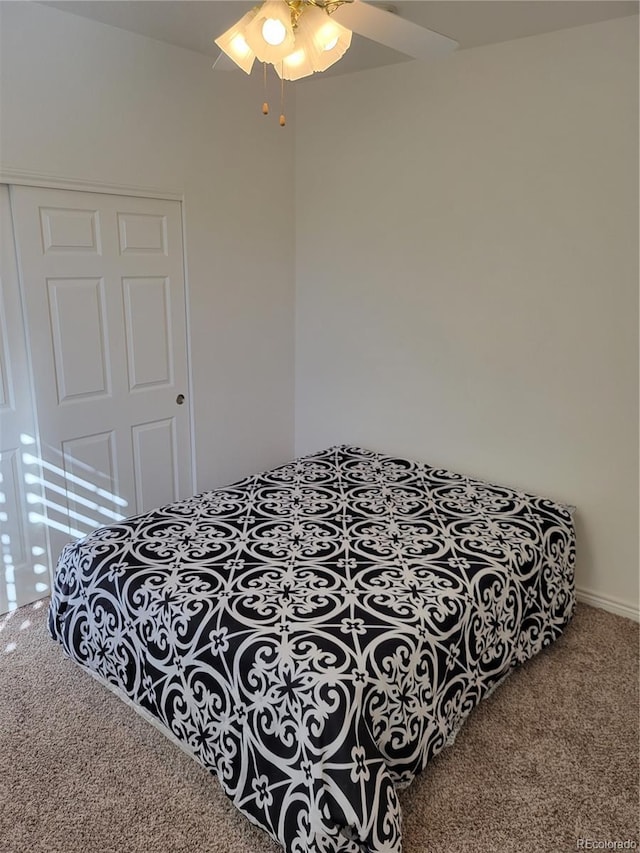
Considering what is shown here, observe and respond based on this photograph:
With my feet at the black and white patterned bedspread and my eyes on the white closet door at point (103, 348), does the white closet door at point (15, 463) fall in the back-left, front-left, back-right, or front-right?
front-left

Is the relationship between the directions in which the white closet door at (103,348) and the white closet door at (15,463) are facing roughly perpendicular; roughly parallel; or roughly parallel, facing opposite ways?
roughly parallel

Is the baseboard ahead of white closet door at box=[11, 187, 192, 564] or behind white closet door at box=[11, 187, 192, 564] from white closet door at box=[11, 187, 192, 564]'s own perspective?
ahead

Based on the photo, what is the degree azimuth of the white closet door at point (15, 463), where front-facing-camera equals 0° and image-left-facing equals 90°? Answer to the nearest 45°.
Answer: approximately 315°

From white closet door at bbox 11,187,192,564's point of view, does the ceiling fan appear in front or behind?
in front

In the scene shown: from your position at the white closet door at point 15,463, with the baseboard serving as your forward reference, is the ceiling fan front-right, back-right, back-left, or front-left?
front-right

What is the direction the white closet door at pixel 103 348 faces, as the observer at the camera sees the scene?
facing the viewer and to the right of the viewer

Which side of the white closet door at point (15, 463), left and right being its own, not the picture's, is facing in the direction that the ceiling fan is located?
front

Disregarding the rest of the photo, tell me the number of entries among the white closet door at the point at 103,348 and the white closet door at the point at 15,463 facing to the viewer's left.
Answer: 0

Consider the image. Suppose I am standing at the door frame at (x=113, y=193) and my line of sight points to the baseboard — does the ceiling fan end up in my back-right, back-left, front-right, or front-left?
front-right

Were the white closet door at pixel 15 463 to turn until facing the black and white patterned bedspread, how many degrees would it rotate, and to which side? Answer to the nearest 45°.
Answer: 0° — it already faces it
